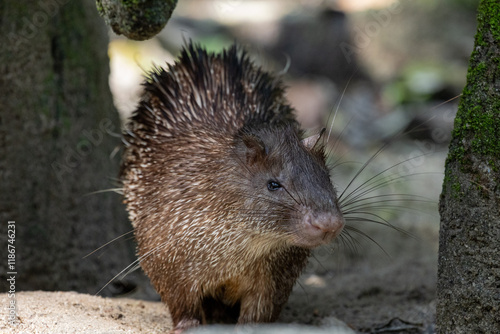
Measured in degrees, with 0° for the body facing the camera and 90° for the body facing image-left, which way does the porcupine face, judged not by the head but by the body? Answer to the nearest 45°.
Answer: approximately 315°

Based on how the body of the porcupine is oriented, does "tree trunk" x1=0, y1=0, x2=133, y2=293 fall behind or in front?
behind

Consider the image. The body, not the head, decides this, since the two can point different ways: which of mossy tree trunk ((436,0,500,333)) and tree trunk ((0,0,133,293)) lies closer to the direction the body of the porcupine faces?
the mossy tree trunk
